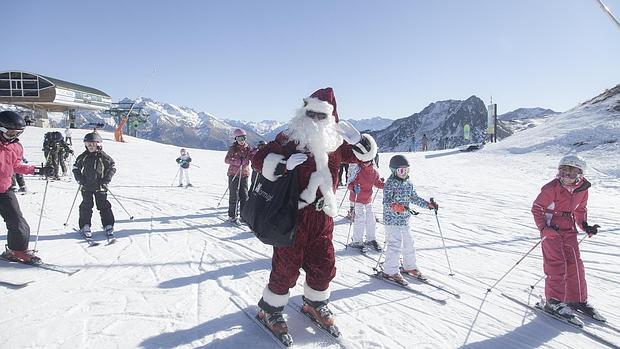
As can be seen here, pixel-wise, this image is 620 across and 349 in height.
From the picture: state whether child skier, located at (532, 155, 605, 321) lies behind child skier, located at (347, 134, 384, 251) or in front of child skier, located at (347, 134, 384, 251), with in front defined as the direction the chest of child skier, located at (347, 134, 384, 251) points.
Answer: in front

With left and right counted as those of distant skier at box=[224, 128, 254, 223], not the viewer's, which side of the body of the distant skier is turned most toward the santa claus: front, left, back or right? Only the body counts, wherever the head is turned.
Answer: front

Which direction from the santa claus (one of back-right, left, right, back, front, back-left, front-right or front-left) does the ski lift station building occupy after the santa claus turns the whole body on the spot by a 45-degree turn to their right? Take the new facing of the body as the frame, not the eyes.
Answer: right

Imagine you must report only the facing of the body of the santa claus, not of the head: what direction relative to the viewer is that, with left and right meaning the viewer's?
facing the viewer

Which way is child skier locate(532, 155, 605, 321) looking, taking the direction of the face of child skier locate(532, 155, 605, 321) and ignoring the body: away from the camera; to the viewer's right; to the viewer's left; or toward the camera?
toward the camera

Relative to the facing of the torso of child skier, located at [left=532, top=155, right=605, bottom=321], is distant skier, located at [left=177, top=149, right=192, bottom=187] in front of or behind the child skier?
behind

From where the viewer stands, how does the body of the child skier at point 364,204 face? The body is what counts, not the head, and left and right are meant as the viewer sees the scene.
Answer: facing the viewer and to the right of the viewer

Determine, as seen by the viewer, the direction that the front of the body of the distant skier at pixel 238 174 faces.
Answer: toward the camera

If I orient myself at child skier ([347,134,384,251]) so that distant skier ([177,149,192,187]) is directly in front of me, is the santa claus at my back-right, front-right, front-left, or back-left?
back-left
